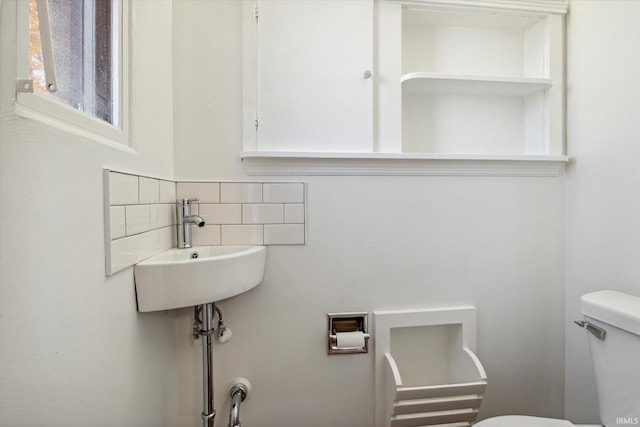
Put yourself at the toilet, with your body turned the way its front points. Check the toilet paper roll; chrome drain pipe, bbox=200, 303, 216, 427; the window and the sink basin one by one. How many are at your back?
0

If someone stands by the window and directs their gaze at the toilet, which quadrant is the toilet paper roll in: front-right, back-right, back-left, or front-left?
front-left

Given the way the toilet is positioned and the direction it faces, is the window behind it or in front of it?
in front

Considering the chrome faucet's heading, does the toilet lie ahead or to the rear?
ahead

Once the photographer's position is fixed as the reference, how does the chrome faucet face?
facing the viewer and to the right of the viewer

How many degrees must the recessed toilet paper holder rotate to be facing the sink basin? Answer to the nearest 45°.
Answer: approximately 45° to its right

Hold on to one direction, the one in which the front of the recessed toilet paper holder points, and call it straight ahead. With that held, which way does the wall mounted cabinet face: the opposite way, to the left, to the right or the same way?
the same way

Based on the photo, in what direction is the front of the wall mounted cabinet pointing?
toward the camera

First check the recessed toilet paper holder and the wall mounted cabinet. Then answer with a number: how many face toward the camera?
2

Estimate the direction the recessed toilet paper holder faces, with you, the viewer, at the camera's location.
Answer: facing the viewer

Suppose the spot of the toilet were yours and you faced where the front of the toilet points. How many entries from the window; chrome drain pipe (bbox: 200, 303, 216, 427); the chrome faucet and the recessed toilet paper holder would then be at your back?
0
